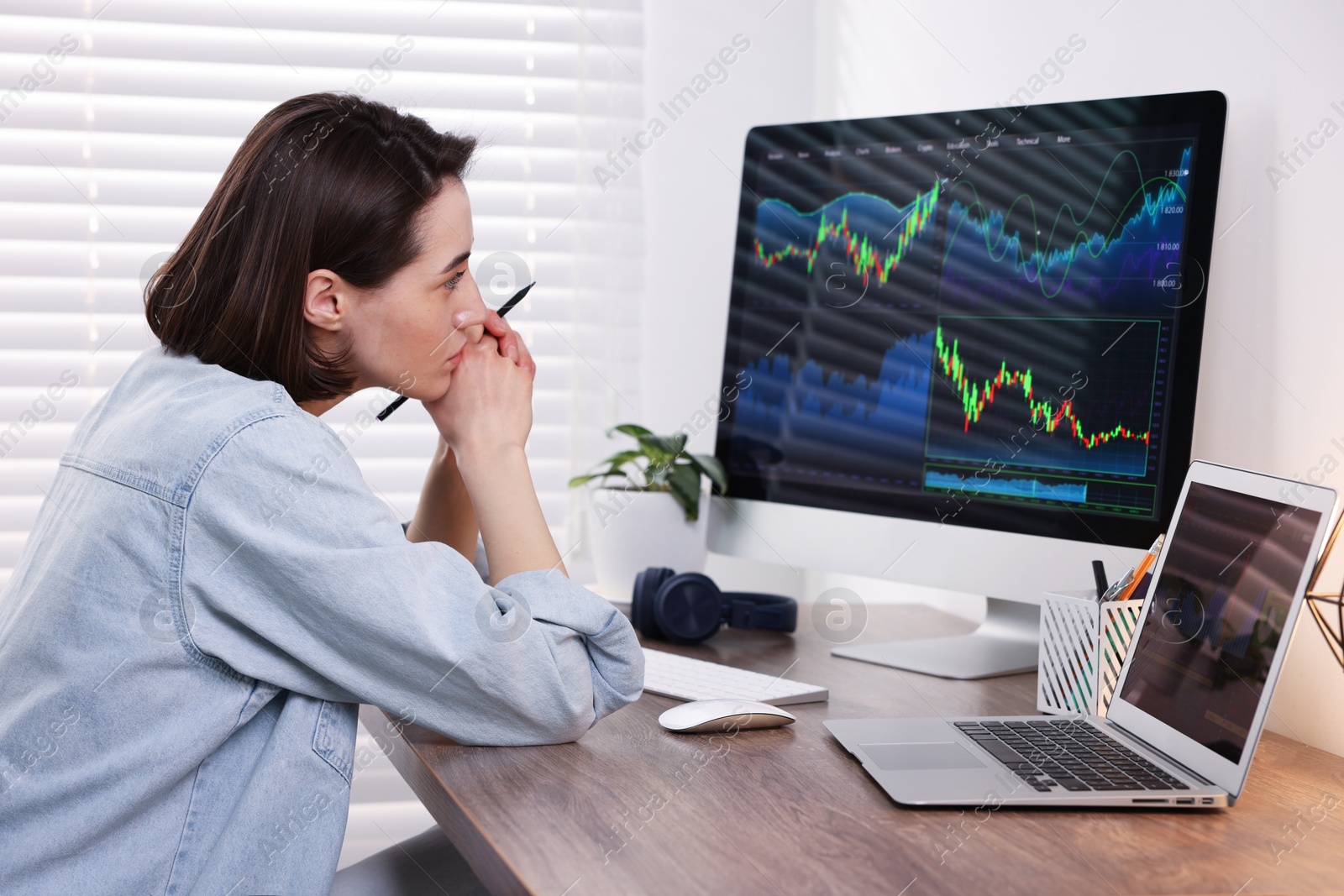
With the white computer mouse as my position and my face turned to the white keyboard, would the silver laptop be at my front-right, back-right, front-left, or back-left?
back-right

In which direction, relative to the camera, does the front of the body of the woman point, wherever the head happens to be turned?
to the viewer's right

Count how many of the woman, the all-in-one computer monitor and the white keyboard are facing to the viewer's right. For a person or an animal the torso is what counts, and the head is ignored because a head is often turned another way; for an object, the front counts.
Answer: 1

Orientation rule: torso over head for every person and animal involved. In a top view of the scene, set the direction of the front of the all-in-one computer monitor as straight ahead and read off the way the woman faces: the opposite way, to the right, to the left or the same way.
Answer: the opposite way

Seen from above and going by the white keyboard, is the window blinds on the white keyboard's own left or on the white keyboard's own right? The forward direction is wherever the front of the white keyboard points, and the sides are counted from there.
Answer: on the white keyboard's own right

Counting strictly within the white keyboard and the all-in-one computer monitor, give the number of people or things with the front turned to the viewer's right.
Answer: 0

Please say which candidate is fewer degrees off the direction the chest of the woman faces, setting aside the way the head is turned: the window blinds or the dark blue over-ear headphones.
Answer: the dark blue over-ear headphones

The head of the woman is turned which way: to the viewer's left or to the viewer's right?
to the viewer's right

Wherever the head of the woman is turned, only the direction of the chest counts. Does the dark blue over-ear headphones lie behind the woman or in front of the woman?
in front
